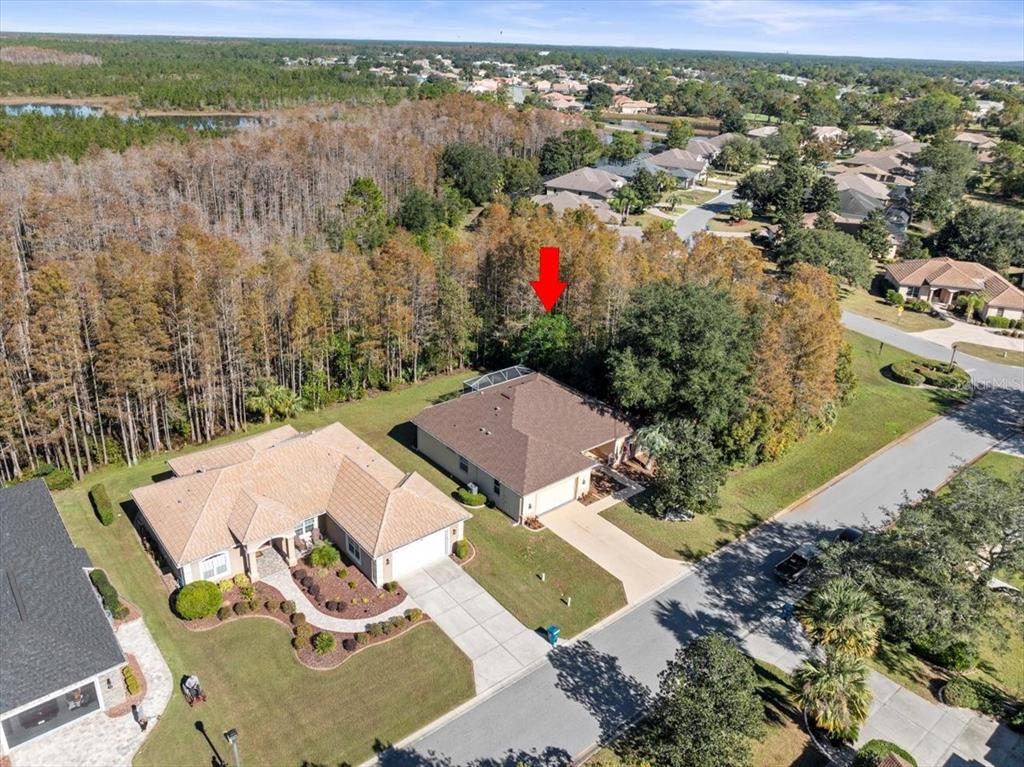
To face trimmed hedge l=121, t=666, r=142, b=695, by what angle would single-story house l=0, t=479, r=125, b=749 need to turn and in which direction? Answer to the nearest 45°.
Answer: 0° — it already faces it

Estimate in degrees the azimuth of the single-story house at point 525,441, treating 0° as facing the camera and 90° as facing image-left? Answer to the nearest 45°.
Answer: approximately 315°

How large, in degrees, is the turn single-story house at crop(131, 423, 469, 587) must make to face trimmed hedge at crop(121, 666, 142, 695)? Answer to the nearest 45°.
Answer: approximately 90° to its right

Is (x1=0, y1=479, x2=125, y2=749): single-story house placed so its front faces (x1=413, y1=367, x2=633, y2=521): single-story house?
no

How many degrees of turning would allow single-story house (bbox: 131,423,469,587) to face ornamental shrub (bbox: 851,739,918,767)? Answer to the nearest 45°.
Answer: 0° — it already faces it

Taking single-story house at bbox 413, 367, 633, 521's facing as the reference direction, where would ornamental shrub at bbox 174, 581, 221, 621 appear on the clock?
The ornamental shrub is roughly at 3 o'clock from the single-story house.

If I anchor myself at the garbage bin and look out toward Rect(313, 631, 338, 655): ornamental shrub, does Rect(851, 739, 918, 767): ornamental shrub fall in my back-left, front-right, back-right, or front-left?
back-left

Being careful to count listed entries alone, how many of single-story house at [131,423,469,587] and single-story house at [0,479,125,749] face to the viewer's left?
0

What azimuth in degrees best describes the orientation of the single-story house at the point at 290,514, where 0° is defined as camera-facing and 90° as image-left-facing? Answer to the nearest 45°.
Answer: approximately 315°

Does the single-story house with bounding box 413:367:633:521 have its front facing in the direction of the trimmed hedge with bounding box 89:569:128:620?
no

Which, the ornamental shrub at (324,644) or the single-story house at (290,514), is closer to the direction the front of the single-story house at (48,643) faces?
the ornamental shrub

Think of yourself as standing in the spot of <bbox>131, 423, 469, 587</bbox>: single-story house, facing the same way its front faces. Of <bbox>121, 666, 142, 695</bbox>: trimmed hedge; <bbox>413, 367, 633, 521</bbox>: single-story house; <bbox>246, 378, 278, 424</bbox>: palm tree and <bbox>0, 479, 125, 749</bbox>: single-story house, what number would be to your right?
2

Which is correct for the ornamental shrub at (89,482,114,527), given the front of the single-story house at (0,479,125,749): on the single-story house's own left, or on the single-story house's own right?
on the single-story house's own left

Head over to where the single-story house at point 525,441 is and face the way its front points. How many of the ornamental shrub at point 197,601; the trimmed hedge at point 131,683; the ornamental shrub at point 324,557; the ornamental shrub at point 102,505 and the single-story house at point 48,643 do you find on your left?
0

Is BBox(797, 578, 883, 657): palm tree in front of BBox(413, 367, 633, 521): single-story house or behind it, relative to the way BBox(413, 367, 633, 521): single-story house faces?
in front

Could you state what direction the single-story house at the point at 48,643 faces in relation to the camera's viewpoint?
facing the viewer and to the right of the viewer

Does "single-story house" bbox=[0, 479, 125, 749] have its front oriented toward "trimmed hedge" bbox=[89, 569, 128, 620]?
no

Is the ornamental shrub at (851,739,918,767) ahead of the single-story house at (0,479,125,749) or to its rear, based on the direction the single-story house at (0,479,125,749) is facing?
ahead

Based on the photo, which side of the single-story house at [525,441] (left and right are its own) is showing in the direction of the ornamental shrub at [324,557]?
right

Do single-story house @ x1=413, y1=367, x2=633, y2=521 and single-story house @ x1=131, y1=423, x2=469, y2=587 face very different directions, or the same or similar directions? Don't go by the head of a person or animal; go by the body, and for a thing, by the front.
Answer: same or similar directions
